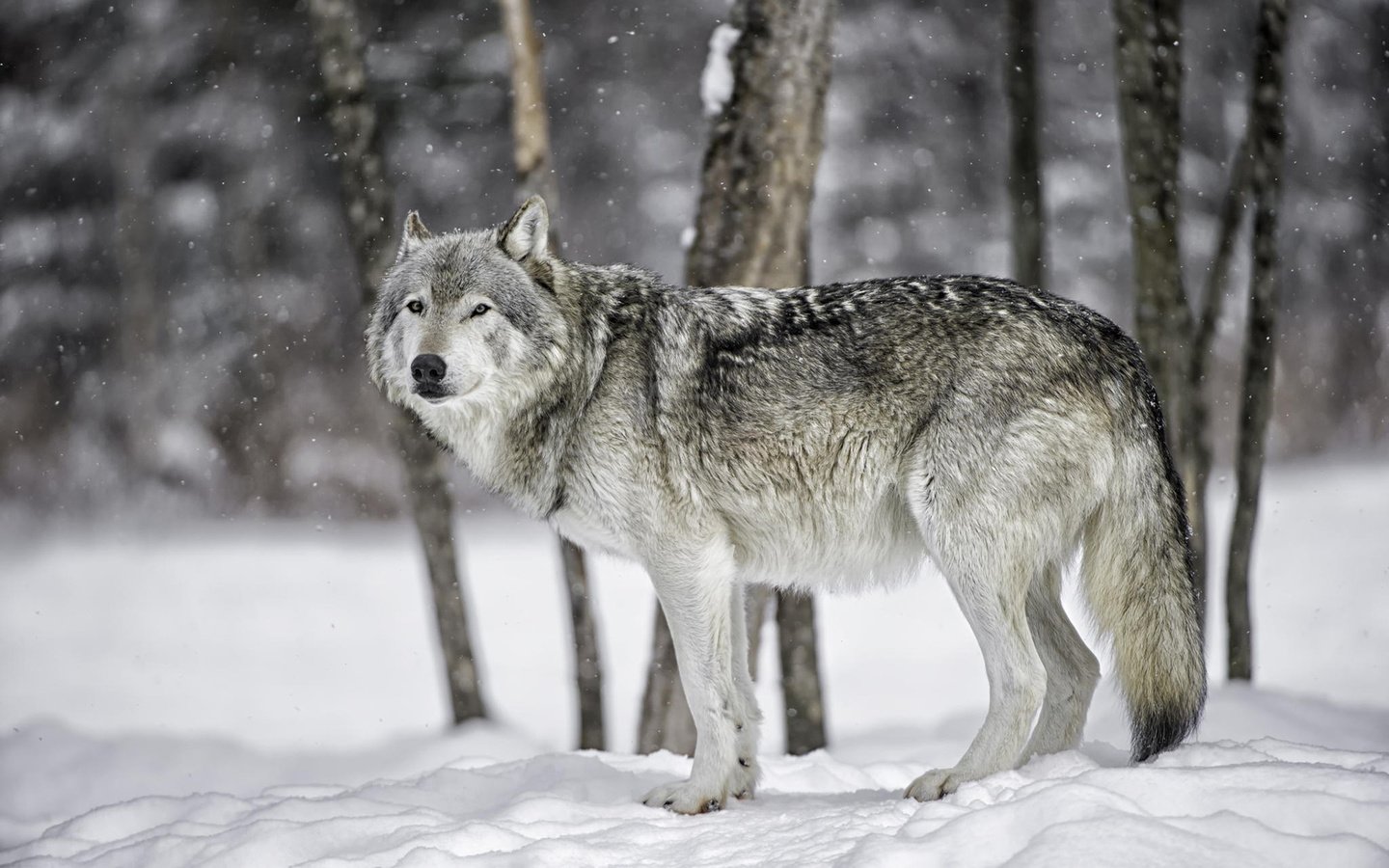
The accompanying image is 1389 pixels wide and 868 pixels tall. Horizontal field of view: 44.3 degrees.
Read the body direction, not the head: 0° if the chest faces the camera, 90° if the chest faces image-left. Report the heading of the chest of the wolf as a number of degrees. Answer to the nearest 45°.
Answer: approximately 90°

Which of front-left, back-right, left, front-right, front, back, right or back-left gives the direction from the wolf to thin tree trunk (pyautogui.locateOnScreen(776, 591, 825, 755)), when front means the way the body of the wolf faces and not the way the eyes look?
right

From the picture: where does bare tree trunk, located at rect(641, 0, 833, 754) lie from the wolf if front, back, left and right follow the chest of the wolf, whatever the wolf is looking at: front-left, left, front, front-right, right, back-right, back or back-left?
right
